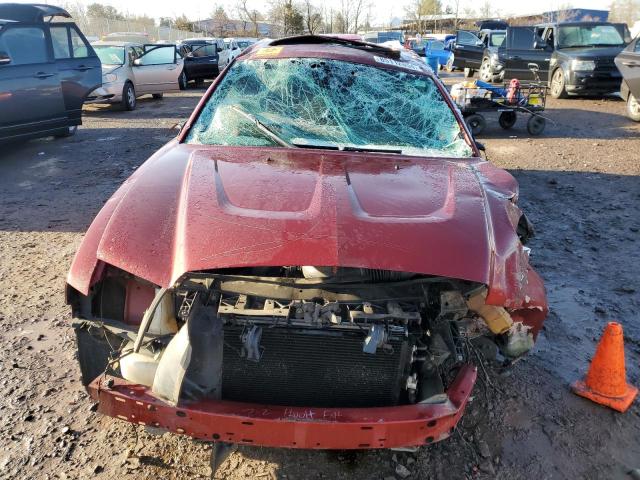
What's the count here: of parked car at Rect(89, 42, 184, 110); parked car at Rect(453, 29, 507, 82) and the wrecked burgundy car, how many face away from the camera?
0

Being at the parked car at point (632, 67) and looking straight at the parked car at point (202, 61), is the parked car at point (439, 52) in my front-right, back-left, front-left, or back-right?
front-right

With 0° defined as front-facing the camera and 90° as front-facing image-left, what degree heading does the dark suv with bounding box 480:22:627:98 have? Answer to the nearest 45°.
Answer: approximately 315°

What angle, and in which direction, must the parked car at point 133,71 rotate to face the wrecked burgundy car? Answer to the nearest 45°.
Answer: approximately 45° to its left

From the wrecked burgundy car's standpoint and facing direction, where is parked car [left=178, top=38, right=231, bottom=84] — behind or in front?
behind

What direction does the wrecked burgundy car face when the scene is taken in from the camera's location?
facing the viewer

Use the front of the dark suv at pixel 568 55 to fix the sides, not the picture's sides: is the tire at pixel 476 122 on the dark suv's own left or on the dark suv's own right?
on the dark suv's own right

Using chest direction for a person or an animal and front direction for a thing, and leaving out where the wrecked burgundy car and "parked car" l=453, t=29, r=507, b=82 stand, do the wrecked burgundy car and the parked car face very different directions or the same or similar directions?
same or similar directions

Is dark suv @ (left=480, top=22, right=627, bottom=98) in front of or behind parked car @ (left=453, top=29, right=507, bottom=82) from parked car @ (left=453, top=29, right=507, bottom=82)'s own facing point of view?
in front

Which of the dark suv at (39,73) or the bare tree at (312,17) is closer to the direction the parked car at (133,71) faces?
the dark suv

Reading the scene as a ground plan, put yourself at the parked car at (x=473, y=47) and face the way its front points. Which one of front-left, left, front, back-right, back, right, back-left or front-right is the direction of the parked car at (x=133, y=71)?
right
